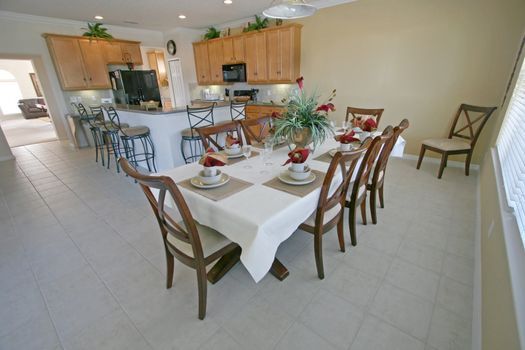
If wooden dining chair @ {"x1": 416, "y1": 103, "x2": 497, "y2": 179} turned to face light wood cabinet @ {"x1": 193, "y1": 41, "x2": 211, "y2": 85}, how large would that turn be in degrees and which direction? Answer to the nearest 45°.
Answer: approximately 45° to its right

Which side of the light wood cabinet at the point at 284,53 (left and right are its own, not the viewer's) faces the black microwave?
right

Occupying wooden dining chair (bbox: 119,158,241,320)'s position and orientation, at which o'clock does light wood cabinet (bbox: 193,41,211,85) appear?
The light wood cabinet is roughly at 11 o'clock from the wooden dining chair.

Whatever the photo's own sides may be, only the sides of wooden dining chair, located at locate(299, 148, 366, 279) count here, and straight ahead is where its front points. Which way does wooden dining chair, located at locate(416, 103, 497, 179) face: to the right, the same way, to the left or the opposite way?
to the left

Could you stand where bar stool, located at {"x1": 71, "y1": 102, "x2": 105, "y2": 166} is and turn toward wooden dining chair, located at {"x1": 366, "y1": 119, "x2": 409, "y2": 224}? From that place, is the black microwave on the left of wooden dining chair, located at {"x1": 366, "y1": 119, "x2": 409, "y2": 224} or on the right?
left

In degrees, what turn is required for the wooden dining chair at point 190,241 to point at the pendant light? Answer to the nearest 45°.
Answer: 0° — it already faces it

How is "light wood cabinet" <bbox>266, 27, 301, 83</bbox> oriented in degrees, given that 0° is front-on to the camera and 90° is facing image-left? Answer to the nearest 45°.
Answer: approximately 45°

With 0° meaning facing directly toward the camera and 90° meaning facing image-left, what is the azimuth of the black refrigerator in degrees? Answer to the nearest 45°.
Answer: approximately 315°

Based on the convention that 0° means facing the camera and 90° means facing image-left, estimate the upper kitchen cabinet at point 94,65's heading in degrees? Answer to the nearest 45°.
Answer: approximately 315°
